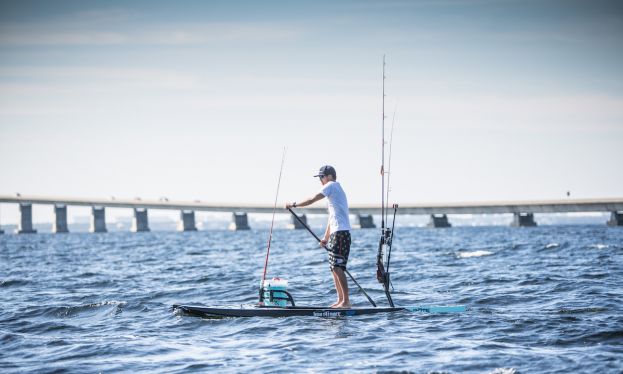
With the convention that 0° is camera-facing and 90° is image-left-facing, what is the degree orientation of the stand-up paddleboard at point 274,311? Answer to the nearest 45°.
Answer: approximately 90°

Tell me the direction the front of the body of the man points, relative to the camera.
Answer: to the viewer's left

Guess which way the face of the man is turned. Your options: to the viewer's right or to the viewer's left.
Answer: to the viewer's left
